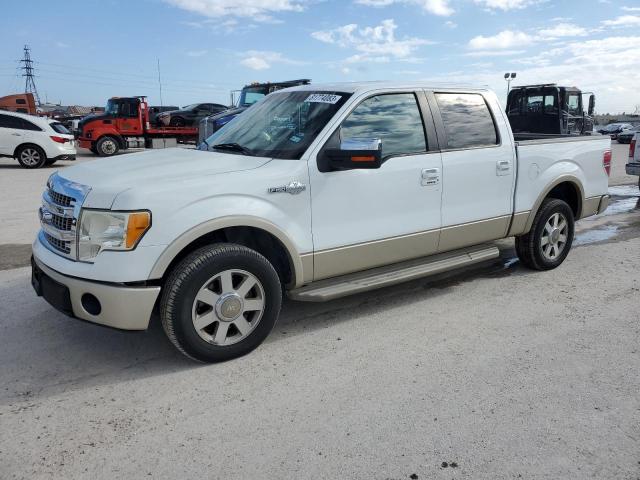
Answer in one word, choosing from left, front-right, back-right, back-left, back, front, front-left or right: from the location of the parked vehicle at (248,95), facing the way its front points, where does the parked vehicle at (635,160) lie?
left

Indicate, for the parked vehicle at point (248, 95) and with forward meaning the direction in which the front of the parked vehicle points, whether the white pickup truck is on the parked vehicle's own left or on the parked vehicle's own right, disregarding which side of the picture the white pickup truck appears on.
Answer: on the parked vehicle's own left

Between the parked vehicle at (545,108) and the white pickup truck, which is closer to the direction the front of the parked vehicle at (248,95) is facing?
the white pickup truck

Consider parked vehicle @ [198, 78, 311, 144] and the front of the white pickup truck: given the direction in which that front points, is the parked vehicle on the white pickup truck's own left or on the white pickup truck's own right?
on the white pickup truck's own right

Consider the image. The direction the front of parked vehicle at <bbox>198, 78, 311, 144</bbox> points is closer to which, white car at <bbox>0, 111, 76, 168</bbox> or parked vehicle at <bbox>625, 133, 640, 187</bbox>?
the white car

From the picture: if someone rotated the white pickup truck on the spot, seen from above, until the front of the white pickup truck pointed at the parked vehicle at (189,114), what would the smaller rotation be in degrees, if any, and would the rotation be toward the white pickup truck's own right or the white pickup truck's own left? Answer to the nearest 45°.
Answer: approximately 135° to the white pickup truck's own right

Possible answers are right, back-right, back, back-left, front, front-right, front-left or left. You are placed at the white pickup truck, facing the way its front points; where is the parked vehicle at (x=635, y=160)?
back

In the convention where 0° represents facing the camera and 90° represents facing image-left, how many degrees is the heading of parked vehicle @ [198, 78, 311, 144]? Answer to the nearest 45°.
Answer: approximately 45°

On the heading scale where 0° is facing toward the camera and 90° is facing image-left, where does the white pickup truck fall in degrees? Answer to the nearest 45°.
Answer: approximately 45°
